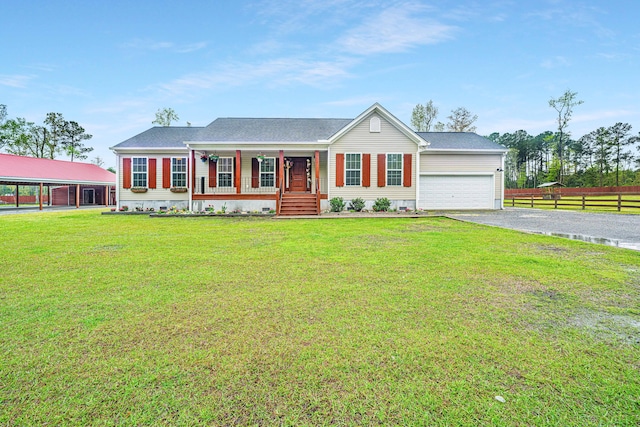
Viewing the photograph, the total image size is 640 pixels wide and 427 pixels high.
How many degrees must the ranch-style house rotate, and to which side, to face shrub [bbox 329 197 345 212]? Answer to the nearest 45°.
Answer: approximately 45° to its left

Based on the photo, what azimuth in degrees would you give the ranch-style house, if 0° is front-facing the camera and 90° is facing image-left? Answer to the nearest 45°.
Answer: approximately 0°

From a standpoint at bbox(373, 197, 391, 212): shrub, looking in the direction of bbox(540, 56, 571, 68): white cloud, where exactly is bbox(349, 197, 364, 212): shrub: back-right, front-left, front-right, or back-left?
back-left
